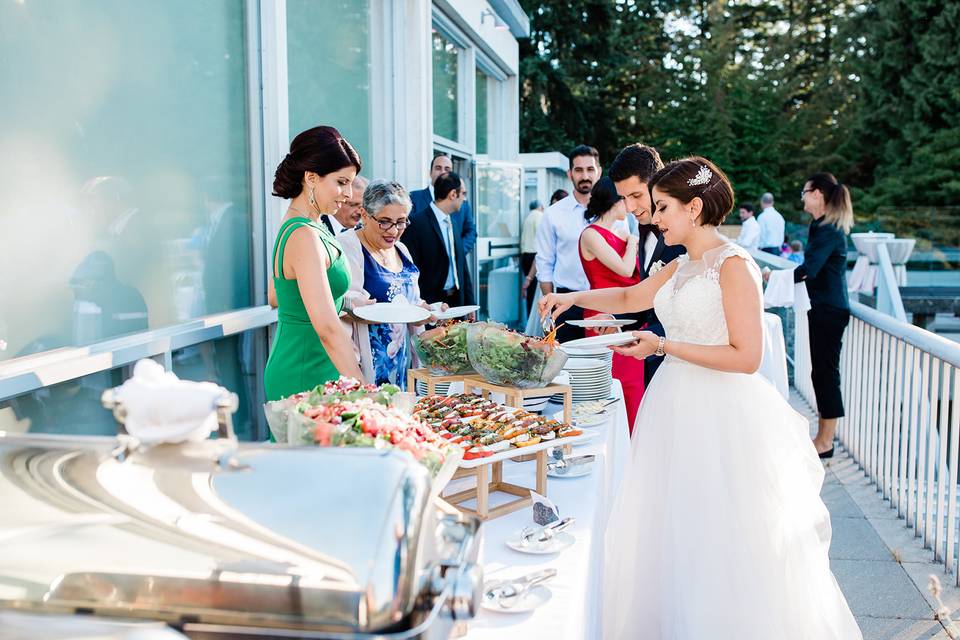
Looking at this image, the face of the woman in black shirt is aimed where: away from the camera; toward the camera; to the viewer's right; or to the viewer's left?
to the viewer's left

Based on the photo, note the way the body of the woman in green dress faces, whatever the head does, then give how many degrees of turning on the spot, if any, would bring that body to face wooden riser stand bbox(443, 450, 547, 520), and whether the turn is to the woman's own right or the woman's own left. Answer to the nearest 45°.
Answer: approximately 45° to the woman's own right

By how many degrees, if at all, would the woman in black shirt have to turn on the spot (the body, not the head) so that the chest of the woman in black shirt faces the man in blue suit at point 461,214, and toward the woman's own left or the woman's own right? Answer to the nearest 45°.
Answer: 0° — they already face them

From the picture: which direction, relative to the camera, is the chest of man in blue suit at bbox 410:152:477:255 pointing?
toward the camera

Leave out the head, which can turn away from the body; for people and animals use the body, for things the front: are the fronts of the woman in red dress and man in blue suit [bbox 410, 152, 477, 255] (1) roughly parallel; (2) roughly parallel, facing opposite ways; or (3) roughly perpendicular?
roughly perpendicular

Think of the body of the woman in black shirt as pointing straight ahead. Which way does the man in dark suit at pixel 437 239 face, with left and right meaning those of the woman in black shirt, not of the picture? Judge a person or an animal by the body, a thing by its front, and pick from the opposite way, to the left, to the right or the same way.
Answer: the opposite way

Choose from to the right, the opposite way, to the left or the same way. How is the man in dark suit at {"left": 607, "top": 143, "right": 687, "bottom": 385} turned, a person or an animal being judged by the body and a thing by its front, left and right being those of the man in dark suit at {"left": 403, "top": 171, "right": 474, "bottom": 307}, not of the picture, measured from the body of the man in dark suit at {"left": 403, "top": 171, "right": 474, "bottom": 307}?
to the right

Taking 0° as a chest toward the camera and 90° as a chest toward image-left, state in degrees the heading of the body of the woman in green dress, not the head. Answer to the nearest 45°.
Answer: approximately 270°

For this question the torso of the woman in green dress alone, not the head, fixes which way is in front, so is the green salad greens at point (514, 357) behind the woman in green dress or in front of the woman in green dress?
in front

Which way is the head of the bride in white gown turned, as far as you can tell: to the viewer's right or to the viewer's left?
to the viewer's left

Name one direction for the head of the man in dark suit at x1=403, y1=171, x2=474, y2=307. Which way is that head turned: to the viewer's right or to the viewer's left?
to the viewer's right

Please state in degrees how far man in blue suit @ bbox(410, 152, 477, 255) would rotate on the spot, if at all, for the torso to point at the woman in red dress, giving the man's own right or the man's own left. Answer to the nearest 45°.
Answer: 0° — they already face them

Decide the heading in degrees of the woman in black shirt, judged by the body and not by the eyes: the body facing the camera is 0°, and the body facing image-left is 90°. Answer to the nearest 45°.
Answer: approximately 90°
